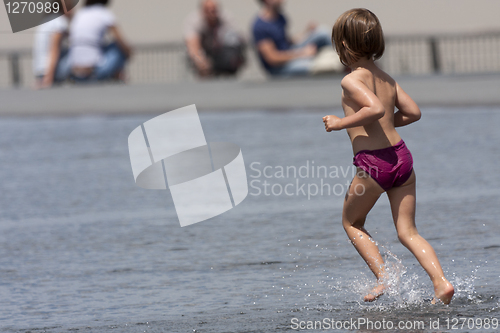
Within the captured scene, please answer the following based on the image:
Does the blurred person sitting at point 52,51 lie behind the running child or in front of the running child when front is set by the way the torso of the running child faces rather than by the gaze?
in front

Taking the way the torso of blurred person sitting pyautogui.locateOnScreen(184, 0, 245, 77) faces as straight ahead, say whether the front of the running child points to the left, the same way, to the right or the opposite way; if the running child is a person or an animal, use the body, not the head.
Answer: the opposite way

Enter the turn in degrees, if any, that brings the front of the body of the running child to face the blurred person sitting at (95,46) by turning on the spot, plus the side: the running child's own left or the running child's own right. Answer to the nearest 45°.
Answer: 0° — they already face them

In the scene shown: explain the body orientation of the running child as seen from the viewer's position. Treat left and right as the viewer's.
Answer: facing away from the viewer and to the left of the viewer

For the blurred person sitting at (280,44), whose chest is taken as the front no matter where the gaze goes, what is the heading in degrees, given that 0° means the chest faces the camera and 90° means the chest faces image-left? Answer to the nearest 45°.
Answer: approximately 270°

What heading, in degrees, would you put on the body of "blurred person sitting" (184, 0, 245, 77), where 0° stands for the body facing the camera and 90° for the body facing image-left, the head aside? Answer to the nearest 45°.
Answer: approximately 315°

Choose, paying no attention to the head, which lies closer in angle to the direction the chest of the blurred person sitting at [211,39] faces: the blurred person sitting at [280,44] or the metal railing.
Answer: the blurred person sitting

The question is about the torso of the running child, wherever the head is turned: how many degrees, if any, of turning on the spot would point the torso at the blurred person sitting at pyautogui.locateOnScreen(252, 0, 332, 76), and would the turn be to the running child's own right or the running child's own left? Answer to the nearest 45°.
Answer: approximately 45° to the running child's own right
